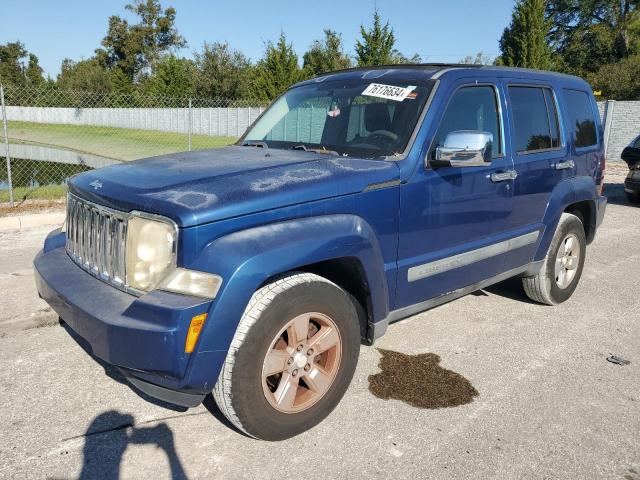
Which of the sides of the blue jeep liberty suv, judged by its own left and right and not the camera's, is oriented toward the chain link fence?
right

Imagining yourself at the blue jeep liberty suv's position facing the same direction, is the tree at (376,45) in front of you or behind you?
behind

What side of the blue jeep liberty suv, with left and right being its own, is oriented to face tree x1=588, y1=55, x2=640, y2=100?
back

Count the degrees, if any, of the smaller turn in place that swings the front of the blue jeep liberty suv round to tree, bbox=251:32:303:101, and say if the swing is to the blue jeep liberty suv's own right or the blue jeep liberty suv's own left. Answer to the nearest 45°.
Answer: approximately 135° to the blue jeep liberty suv's own right

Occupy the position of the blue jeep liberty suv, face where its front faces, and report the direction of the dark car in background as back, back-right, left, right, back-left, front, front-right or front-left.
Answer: back

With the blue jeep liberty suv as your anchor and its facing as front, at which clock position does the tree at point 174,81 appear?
The tree is roughly at 4 o'clock from the blue jeep liberty suv.

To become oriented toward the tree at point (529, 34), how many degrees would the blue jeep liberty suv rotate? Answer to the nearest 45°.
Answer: approximately 135° to its right

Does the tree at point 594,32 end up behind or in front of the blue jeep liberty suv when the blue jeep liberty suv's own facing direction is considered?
behind

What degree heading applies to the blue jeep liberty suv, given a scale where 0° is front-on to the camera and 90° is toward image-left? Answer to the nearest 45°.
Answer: approximately 45°

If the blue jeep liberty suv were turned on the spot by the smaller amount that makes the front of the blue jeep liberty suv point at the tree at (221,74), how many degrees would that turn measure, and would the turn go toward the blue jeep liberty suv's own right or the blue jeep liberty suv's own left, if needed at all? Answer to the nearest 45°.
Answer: approximately 135° to the blue jeep liberty suv's own right
